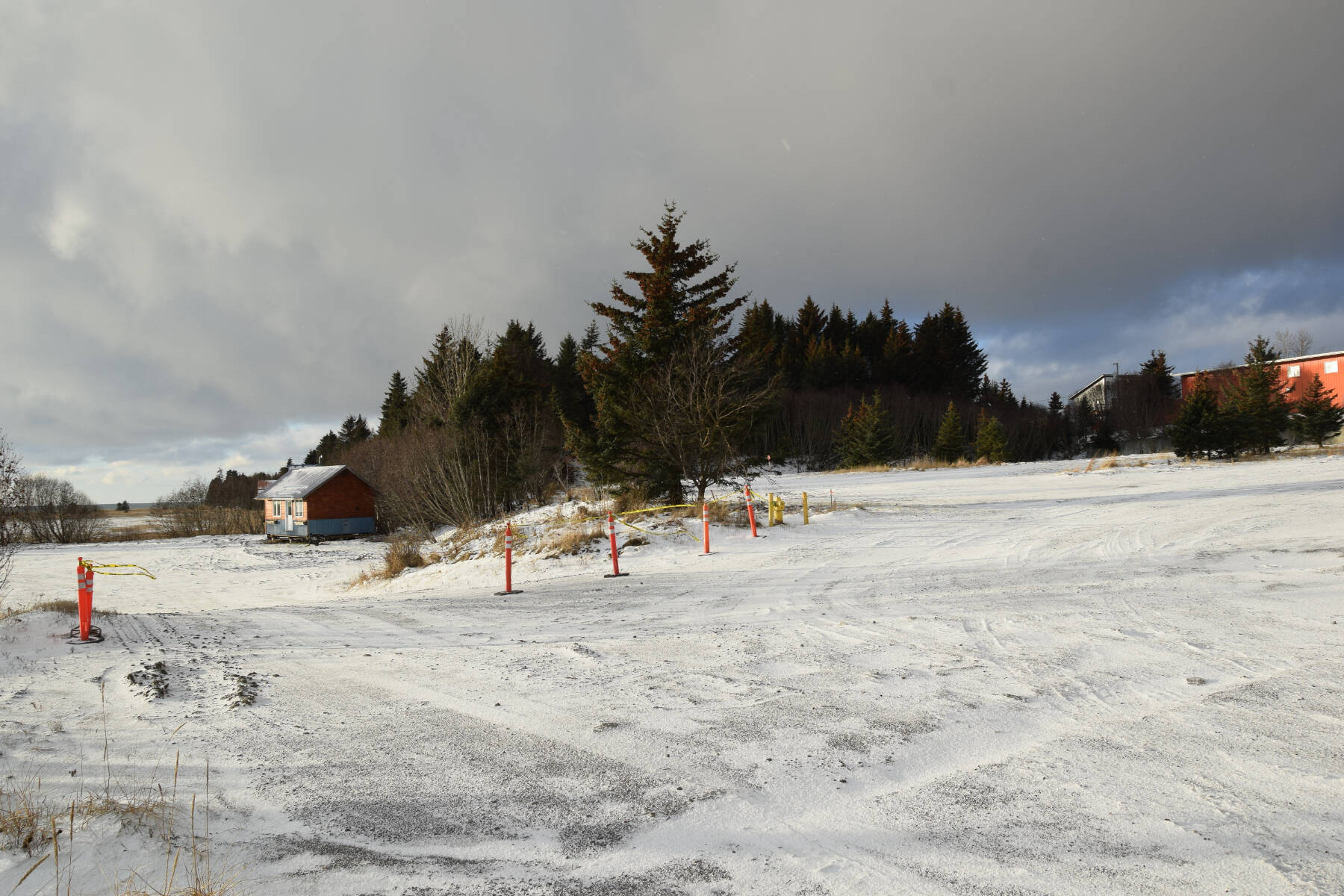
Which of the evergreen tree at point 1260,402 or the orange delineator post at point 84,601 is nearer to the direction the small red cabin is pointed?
the orange delineator post

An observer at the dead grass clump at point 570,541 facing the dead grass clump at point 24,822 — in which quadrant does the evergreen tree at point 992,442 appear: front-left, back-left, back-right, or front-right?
back-left

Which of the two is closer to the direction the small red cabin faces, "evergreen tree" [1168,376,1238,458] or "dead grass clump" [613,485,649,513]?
the dead grass clump

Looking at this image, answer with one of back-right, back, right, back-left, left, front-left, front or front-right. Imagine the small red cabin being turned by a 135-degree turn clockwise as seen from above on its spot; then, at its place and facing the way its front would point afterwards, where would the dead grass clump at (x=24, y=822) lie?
back

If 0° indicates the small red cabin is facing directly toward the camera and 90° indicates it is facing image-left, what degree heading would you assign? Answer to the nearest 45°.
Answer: approximately 45°

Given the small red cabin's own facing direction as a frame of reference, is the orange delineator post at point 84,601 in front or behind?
in front

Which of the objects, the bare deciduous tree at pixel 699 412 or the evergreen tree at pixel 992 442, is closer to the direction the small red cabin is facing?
the bare deciduous tree
